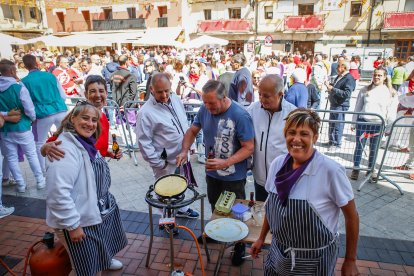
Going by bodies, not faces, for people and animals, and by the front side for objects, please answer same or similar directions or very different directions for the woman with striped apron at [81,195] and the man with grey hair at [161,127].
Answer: same or similar directions

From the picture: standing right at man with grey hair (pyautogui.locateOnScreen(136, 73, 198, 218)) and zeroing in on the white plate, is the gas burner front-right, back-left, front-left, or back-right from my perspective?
front-right

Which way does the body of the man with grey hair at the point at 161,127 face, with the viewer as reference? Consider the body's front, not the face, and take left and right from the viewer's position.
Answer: facing the viewer and to the right of the viewer

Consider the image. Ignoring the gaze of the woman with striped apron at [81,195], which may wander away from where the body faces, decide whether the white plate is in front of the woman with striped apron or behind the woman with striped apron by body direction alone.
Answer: in front

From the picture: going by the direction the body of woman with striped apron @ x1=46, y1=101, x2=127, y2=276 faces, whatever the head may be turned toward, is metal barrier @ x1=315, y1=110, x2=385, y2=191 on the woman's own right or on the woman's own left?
on the woman's own left

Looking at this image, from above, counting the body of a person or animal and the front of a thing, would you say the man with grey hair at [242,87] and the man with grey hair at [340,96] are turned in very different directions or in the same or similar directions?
same or similar directions

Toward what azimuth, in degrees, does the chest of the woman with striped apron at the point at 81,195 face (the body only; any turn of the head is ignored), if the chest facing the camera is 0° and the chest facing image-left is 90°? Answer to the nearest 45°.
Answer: approximately 315°

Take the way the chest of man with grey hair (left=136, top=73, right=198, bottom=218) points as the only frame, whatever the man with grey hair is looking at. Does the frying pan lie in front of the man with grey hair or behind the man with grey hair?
in front
